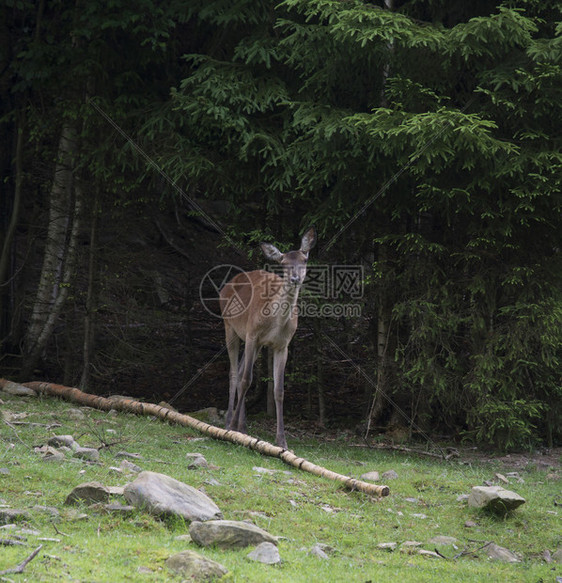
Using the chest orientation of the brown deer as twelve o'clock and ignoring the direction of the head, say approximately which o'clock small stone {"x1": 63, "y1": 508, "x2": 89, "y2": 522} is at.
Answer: The small stone is roughly at 2 o'clock from the brown deer.

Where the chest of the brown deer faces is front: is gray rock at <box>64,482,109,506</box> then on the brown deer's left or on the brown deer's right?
on the brown deer's right

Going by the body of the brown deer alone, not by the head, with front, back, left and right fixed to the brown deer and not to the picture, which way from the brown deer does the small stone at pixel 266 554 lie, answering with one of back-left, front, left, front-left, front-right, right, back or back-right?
front-right

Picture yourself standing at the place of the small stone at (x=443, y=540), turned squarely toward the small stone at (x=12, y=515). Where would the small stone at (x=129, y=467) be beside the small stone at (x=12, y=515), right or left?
right

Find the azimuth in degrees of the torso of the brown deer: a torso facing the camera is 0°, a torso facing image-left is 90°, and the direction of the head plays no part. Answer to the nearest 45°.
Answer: approximately 315°

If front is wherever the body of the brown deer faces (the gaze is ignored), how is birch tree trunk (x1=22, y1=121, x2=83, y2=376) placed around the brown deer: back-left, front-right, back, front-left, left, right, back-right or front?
back

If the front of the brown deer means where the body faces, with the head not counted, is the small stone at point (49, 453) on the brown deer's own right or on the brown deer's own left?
on the brown deer's own right

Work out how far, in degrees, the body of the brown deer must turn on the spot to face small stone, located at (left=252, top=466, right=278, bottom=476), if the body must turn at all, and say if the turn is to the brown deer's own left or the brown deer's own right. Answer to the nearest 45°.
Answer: approximately 45° to the brown deer's own right

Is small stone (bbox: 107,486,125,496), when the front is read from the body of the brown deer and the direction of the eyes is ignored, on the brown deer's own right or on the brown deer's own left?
on the brown deer's own right

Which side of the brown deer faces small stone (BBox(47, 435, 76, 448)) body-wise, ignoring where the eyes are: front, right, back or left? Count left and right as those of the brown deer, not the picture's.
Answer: right

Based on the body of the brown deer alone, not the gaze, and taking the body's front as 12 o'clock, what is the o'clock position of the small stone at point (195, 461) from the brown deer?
The small stone is roughly at 2 o'clock from the brown deer.

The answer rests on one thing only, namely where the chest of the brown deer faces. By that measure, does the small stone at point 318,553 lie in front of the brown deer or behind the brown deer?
in front
